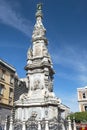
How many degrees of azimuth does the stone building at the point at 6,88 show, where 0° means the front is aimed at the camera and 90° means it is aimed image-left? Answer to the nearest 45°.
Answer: approximately 315°
